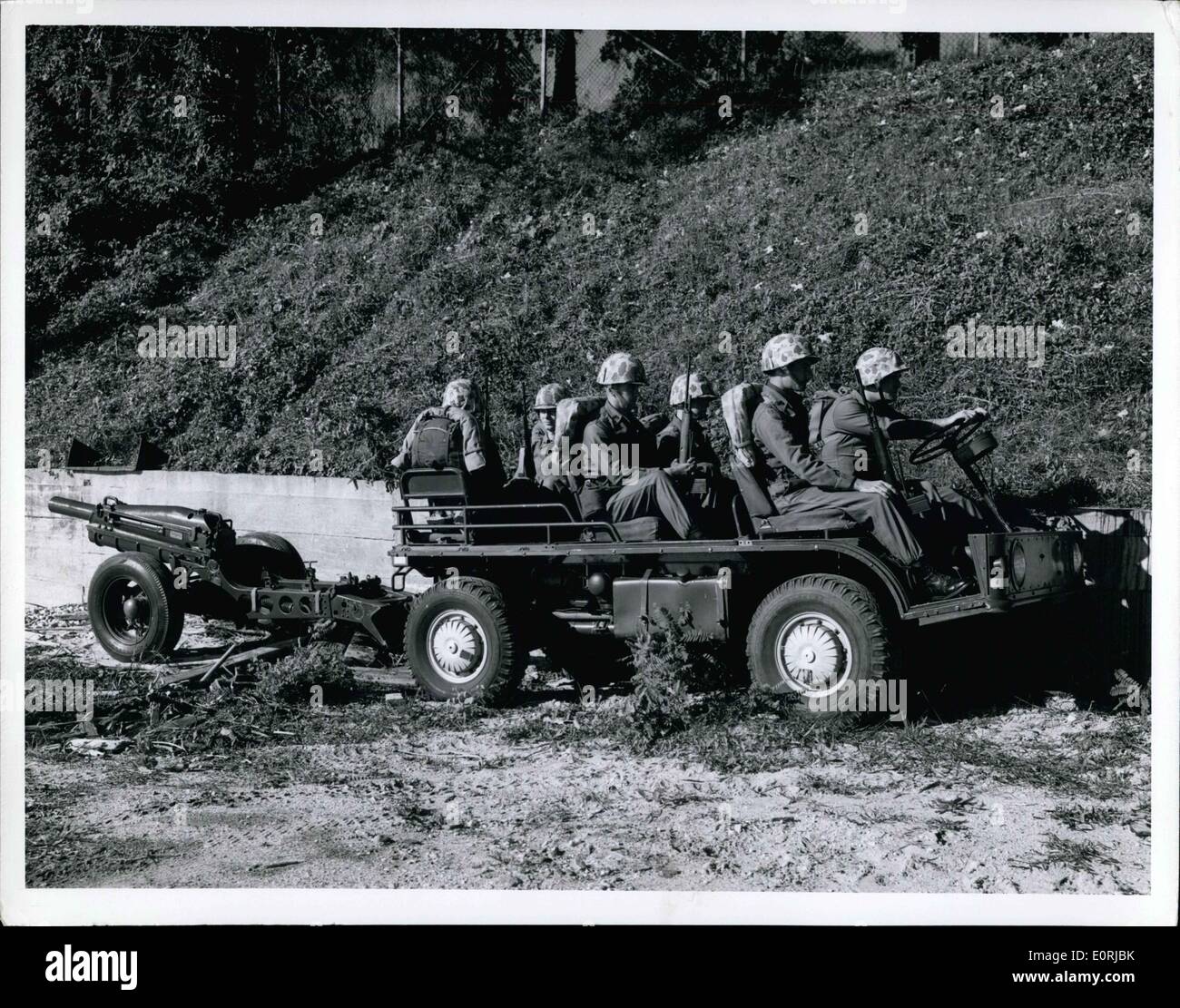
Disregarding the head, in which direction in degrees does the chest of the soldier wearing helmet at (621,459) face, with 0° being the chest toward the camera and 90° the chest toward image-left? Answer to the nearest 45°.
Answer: approximately 270°

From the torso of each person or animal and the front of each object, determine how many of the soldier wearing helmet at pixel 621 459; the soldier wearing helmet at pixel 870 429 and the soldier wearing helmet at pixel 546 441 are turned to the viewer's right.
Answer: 2

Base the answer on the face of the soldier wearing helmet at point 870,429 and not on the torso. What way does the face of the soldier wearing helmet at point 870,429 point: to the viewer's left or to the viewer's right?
to the viewer's right

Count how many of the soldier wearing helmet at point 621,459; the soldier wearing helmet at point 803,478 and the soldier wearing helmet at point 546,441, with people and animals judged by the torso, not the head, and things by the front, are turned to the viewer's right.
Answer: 2

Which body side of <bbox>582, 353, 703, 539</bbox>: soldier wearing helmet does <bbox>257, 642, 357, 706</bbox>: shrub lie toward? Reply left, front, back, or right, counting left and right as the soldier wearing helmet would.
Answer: back

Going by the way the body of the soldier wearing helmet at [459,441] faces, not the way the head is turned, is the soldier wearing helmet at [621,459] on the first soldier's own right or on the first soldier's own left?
on the first soldier's own right

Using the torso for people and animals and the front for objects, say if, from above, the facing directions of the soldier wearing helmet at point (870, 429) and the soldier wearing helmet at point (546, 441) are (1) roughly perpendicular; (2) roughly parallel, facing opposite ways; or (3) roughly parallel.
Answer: roughly perpendicular

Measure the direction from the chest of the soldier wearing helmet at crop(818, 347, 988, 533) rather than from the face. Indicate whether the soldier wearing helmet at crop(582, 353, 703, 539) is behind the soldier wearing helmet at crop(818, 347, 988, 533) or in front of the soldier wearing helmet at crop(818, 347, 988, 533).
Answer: behind

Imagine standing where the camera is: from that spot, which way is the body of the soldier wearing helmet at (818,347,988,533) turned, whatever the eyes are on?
to the viewer's right

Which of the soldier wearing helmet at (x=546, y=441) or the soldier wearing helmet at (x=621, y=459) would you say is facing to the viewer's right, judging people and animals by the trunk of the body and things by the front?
the soldier wearing helmet at (x=621, y=459)

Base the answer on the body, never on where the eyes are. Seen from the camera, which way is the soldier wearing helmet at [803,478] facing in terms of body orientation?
to the viewer's right
